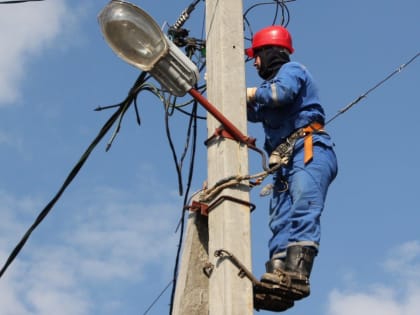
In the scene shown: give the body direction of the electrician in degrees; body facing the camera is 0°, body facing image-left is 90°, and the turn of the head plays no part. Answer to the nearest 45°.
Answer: approximately 90°

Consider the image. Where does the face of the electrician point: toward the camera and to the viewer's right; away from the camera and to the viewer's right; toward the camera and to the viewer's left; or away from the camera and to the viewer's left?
away from the camera and to the viewer's left

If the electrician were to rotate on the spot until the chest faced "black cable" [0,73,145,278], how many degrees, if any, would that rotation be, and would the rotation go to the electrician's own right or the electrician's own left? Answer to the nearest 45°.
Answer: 0° — they already face it

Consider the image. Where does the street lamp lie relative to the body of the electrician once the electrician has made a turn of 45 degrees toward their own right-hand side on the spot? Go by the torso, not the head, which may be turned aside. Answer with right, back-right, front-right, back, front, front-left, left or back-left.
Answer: left
